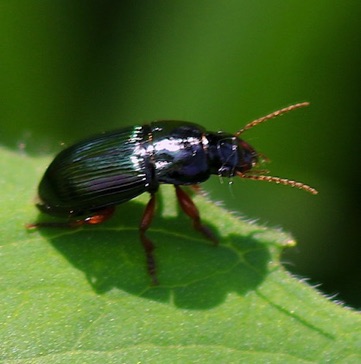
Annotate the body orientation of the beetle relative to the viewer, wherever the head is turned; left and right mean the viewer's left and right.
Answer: facing to the right of the viewer
